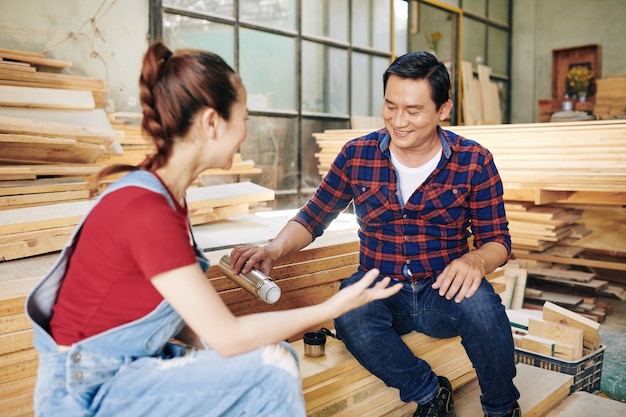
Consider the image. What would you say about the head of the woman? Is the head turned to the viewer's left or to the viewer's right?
to the viewer's right

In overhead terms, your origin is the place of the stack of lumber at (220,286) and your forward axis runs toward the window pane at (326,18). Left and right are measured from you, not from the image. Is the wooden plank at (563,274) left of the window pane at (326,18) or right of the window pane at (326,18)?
right

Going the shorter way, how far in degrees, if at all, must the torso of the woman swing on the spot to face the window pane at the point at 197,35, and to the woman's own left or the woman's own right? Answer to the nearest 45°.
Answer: approximately 90° to the woman's own left

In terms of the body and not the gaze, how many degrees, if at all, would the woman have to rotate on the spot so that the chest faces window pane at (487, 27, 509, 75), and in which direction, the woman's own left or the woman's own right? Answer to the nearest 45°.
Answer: approximately 45° to the woman's own left

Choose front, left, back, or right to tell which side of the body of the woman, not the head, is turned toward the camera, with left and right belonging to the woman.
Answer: right

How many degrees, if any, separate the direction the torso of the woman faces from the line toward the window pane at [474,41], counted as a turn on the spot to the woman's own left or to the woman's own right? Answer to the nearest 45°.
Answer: approximately 45° to the woman's own left

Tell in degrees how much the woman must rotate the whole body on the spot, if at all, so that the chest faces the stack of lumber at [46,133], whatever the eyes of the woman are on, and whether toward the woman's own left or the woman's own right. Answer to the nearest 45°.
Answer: approximately 90° to the woman's own left

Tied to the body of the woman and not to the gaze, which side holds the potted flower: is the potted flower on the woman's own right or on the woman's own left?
on the woman's own left

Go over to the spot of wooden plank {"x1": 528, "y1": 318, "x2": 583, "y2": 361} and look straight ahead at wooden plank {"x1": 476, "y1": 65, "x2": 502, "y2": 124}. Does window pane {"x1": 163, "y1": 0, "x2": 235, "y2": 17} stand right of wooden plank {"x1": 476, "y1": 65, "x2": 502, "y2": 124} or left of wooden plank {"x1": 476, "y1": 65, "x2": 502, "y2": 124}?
left

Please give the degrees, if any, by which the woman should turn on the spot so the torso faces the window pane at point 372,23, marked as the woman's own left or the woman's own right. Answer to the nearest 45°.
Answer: approximately 90° to the woman's own left

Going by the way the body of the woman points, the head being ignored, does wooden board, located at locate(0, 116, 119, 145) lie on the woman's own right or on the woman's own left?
on the woman's own left

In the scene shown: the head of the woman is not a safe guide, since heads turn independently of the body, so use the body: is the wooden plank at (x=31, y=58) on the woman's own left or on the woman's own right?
on the woman's own left
